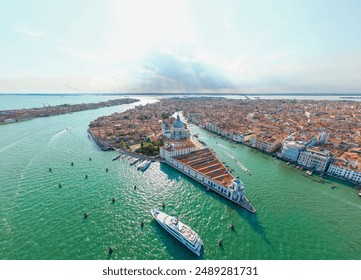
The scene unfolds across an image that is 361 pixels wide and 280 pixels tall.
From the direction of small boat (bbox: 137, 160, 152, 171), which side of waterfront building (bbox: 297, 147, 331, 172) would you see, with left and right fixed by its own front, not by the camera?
front

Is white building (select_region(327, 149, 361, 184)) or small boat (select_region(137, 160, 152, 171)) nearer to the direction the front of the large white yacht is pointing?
the small boat

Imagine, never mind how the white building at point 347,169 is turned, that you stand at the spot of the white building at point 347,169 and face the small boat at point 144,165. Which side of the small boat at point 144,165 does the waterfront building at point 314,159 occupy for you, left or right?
right

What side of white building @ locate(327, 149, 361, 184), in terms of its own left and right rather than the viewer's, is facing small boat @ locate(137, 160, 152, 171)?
front

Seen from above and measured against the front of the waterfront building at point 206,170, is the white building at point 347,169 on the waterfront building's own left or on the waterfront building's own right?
on the waterfront building's own left

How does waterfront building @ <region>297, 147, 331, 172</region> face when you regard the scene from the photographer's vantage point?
facing the viewer and to the left of the viewer

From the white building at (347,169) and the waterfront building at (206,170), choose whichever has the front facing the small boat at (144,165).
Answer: the white building

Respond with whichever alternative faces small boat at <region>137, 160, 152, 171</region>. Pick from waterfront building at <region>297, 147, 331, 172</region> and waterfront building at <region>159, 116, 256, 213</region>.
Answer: waterfront building at <region>297, 147, 331, 172</region>
